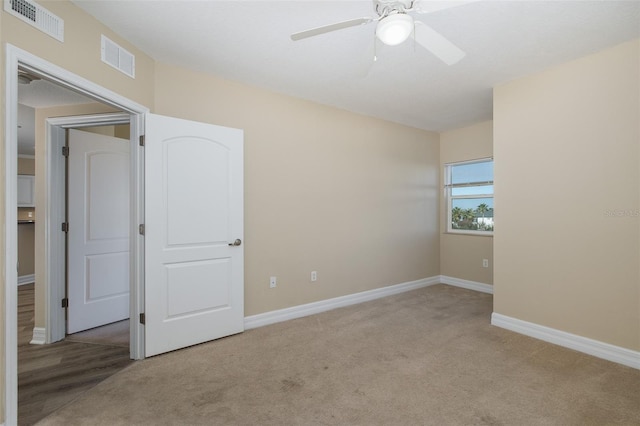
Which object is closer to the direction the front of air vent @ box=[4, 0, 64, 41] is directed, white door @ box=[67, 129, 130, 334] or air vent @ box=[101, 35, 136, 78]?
the air vent

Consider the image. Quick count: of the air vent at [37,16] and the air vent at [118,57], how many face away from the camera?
0

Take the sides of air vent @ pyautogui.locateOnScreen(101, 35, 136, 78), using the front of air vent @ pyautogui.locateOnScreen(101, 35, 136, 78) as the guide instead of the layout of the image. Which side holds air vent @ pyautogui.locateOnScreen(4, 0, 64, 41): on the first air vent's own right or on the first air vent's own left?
on the first air vent's own right

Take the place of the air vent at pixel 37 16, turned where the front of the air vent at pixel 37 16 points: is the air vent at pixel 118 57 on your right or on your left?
on your left

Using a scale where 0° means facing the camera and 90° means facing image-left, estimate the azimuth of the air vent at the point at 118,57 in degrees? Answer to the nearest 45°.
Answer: approximately 315°

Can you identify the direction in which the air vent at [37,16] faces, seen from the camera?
facing the viewer and to the right of the viewer

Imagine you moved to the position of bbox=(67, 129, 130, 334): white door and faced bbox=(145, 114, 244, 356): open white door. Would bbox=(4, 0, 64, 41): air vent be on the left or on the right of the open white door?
right
